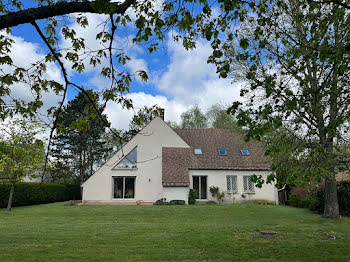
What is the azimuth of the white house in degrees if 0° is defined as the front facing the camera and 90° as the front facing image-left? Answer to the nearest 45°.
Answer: approximately 0°

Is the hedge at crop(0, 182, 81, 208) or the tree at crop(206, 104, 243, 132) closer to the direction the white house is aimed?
the hedge

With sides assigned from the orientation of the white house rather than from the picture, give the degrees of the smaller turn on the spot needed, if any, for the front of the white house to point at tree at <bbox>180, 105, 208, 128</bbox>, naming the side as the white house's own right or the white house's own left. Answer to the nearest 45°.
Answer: approximately 180°

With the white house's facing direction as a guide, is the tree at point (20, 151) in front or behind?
in front

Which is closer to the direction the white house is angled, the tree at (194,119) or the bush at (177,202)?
the bush

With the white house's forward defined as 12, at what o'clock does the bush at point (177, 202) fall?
The bush is roughly at 11 o'clock from the white house.

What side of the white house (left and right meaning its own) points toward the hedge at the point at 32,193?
right

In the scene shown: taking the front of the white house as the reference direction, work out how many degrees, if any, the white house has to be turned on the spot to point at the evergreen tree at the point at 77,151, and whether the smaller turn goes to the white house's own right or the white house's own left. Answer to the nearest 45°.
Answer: approximately 135° to the white house's own right

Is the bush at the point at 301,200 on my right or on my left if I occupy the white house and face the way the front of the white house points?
on my left

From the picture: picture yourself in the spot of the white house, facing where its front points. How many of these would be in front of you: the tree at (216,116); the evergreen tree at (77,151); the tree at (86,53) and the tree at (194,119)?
1
